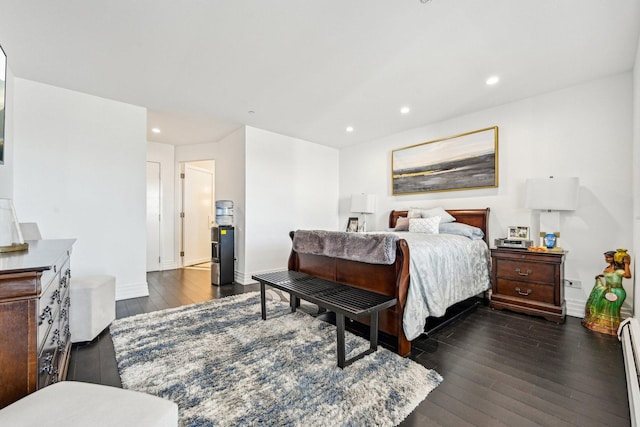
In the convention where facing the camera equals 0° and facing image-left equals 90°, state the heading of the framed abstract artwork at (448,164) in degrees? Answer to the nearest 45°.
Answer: approximately 45°

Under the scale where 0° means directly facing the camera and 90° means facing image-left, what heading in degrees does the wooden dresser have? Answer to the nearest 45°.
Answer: approximately 270°

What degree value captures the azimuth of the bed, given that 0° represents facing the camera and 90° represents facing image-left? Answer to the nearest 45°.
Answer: approximately 45°

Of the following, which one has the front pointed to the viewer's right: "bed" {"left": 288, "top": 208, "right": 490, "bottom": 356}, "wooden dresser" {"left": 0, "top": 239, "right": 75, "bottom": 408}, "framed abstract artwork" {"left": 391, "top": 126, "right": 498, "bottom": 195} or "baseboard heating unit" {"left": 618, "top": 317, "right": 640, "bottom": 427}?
the wooden dresser

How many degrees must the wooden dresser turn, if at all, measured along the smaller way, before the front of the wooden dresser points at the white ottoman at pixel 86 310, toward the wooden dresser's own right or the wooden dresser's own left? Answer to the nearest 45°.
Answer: approximately 90° to the wooden dresser's own left

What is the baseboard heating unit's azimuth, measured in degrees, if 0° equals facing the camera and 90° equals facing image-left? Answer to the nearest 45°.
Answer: approximately 90°

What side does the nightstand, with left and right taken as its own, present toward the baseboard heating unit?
front

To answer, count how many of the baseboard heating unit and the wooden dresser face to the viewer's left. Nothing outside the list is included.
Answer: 1
